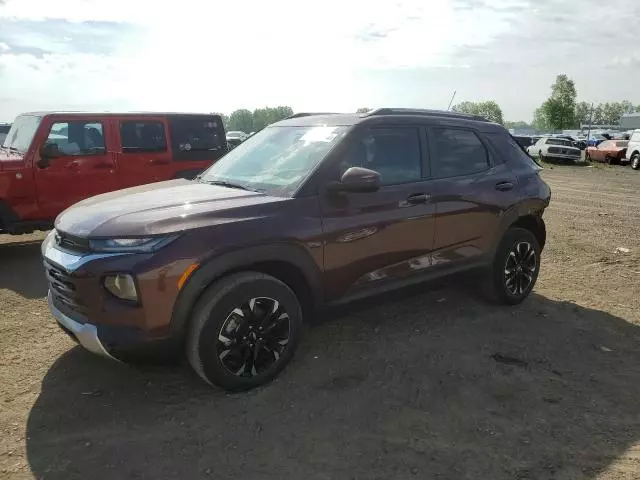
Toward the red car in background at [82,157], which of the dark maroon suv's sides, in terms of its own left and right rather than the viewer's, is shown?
right

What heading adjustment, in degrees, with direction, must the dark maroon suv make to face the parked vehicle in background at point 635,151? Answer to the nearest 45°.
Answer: approximately 180°

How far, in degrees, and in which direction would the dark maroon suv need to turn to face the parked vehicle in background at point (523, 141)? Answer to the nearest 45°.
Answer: approximately 180°

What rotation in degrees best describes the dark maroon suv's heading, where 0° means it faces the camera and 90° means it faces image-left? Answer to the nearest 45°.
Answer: approximately 45°

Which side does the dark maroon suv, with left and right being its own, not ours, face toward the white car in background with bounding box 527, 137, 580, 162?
back

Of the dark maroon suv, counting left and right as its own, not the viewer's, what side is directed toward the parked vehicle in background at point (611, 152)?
back
